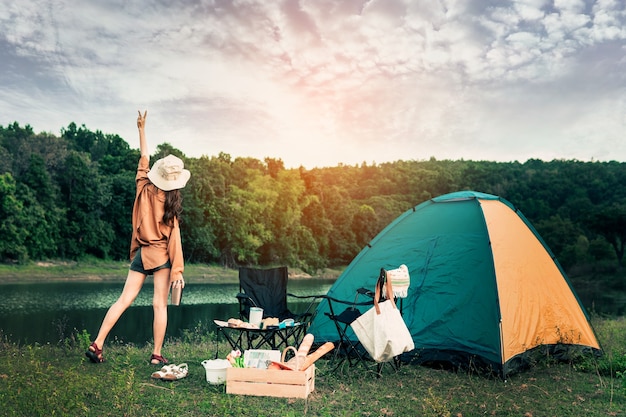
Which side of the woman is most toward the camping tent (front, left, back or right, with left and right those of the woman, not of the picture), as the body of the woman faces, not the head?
right

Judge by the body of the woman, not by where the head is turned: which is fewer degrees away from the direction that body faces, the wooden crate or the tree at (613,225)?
the tree

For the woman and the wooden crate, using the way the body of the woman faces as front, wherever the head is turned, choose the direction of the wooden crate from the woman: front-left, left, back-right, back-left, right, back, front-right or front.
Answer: back-right

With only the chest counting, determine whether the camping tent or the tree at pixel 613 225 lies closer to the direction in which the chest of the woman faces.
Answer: the tree

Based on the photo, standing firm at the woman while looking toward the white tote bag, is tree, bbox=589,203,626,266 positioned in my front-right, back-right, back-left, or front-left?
front-left

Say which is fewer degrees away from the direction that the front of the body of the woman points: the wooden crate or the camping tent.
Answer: the camping tent

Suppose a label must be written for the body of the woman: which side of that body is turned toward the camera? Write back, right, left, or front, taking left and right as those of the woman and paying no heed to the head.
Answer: back

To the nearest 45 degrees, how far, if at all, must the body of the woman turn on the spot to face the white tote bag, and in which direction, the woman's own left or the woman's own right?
approximately 135° to the woman's own right

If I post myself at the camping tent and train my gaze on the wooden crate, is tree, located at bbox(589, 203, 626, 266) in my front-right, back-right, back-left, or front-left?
back-right

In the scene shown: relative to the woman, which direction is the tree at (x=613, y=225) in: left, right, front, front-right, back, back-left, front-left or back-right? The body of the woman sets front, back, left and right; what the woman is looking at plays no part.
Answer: front-right

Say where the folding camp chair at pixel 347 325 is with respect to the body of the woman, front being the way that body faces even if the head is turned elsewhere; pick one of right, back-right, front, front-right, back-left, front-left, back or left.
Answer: right
